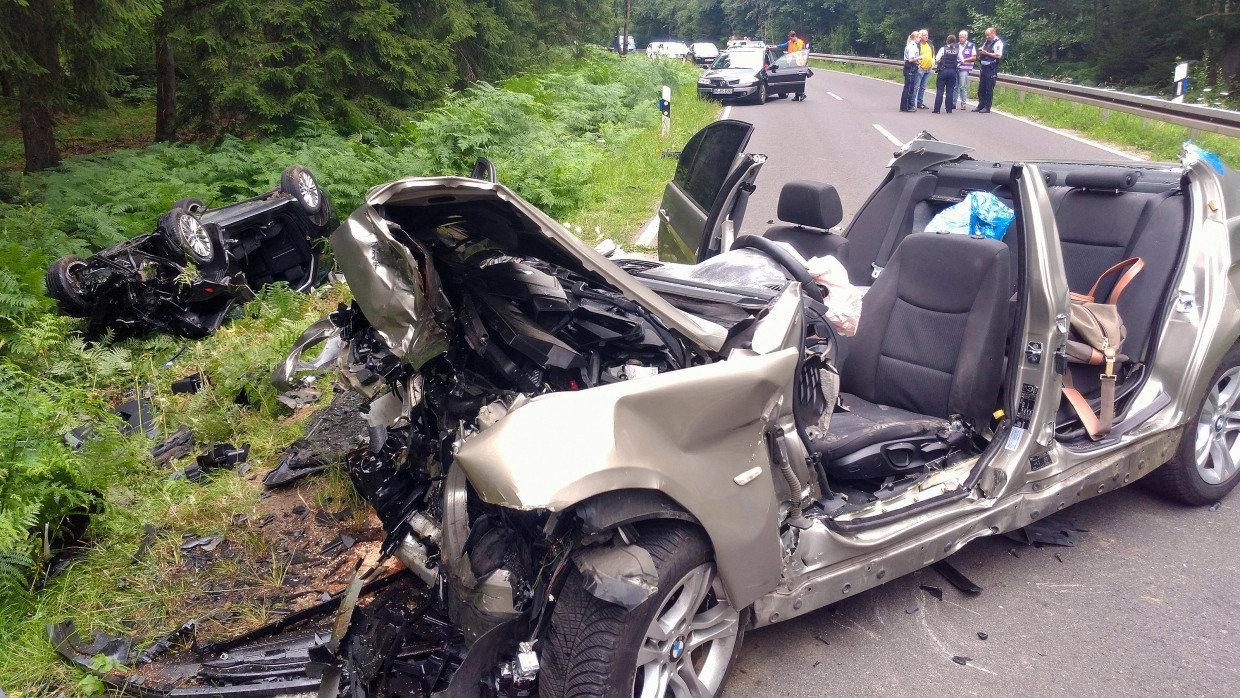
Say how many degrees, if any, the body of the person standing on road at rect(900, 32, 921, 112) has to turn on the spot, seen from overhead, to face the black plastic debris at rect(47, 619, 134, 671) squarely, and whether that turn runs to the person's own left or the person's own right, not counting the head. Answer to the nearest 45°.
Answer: approximately 90° to the person's own right

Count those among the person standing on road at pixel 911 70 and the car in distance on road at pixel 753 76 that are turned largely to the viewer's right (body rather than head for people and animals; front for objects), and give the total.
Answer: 1

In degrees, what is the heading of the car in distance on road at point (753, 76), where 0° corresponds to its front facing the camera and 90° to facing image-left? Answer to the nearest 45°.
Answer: approximately 45°

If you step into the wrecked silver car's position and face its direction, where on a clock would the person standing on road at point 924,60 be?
The person standing on road is roughly at 5 o'clock from the wrecked silver car.

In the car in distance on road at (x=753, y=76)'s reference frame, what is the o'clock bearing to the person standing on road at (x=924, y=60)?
The person standing on road is roughly at 9 o'clock from the car in distance on road.

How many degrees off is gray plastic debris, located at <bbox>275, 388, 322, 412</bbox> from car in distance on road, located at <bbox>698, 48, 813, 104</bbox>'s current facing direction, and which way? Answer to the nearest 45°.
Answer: approximately 45° to its left

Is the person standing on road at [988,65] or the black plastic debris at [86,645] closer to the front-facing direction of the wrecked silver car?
the black plastic debris

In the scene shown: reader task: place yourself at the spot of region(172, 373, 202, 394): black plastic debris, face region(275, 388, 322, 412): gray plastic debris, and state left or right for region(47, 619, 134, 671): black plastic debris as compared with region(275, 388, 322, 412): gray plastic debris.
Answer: right

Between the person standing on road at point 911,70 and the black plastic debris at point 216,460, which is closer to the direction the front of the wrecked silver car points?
the black plastic debris

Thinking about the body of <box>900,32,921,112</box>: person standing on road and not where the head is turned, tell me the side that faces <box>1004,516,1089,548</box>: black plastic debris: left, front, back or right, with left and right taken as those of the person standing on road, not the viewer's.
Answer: right

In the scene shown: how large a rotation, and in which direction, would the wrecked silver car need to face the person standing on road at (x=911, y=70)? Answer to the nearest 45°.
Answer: approximately 135° to its right

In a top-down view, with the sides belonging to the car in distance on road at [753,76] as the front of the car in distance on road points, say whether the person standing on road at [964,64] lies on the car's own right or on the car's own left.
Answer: on the car's own left

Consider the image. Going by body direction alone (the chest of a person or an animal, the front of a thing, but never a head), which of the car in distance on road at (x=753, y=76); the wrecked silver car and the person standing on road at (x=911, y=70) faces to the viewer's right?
the person standing on road

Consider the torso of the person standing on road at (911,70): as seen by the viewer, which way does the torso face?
to the viewer's right
